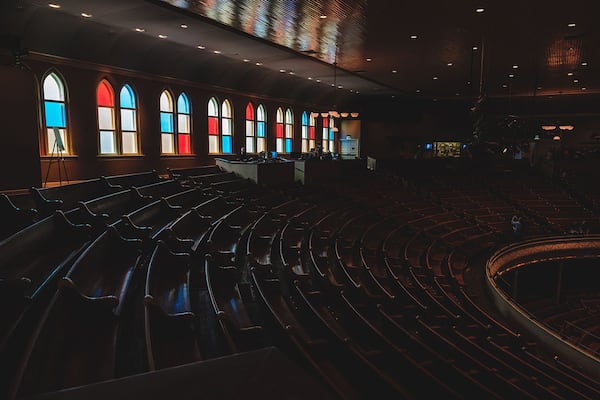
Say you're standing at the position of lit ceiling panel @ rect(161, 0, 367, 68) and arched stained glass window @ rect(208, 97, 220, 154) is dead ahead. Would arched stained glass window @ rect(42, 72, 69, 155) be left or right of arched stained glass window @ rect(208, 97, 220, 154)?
left
